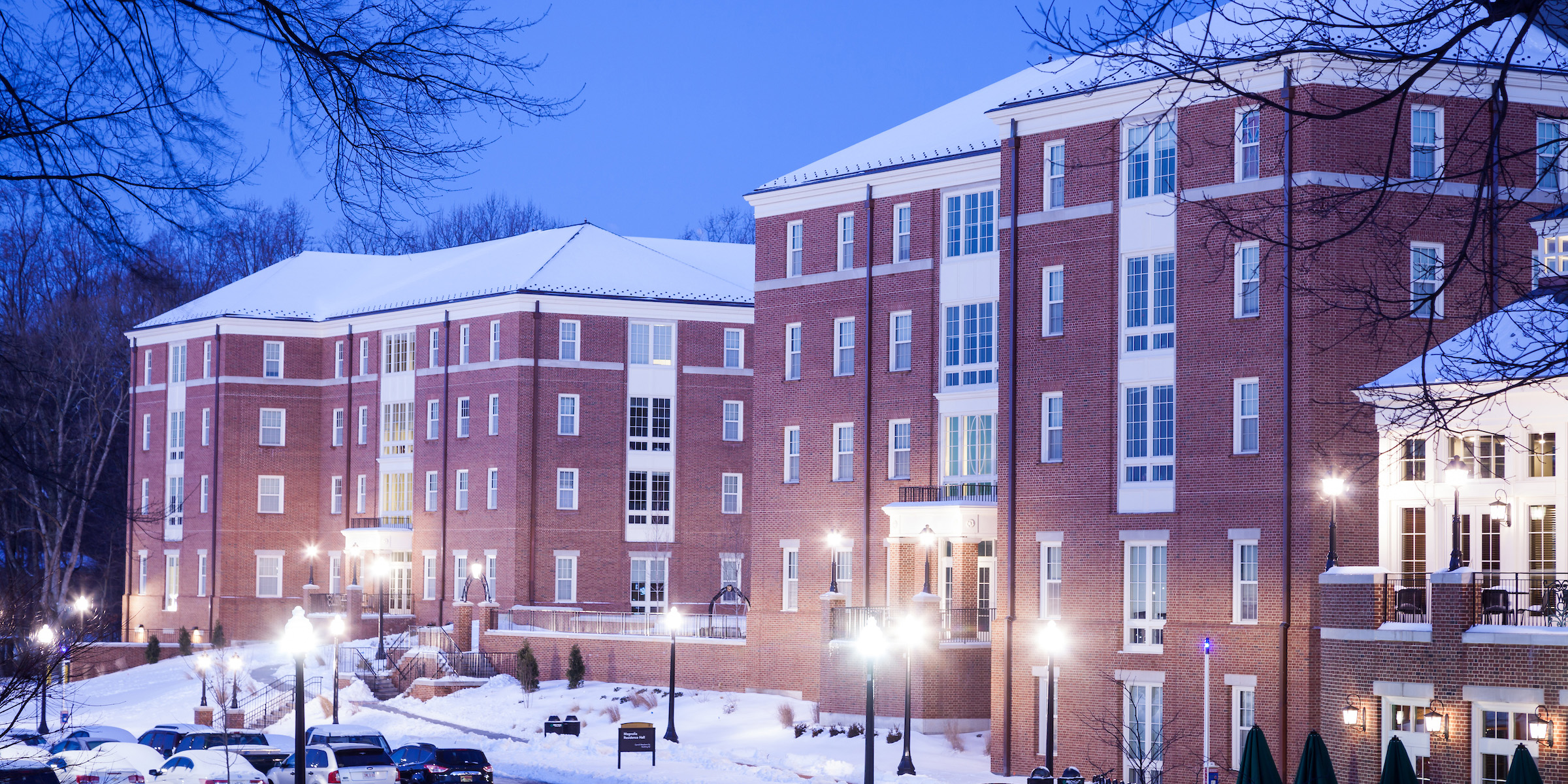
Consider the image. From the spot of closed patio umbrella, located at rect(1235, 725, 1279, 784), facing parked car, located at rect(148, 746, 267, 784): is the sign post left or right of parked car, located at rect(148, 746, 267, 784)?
right

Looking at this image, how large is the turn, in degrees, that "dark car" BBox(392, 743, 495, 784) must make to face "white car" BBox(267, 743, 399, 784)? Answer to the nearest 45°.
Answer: approximately 90° to its left

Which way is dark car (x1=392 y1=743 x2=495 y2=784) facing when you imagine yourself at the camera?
facing away from the viewer and to the left of the viewer

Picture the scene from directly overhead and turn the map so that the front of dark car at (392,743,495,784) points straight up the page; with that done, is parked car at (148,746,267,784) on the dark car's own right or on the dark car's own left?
on the dark car's own left

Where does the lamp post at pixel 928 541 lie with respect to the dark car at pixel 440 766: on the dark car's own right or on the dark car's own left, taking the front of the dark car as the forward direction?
on the dark car's own right

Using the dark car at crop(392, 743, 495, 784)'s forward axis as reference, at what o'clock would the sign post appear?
The sign post is roughly at 3 o'clock from the dark car.
